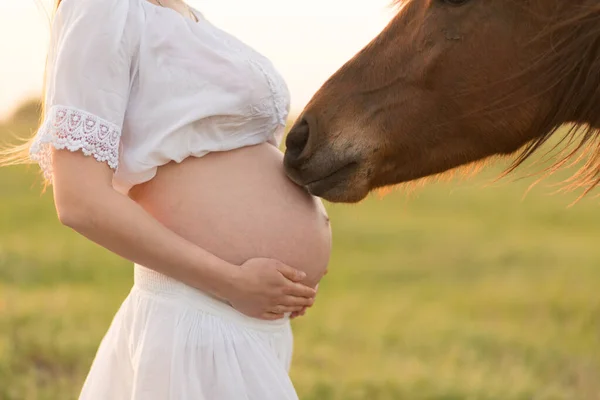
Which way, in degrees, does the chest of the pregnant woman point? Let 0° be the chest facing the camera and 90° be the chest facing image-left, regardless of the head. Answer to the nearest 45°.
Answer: approximately 270°
